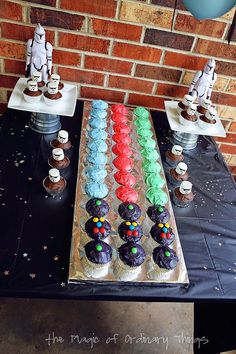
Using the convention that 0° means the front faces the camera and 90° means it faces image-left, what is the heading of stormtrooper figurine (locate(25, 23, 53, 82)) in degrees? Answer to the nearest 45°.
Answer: approximately 0°

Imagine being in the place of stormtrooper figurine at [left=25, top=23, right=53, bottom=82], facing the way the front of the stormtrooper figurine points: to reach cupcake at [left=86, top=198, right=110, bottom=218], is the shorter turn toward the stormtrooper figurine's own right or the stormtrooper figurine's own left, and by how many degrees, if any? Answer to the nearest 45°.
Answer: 0° — it already faces it

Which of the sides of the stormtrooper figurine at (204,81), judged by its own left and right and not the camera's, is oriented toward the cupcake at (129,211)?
front

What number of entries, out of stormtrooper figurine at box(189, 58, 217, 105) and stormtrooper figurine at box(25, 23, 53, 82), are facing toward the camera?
2

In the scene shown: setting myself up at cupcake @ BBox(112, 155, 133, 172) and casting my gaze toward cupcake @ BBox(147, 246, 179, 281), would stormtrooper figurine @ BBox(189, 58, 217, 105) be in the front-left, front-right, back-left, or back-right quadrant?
back-left

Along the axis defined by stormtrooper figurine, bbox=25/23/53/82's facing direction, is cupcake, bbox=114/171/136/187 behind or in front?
in front

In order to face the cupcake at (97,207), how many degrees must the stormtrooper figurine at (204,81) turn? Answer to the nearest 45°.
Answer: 0° — it already faces it

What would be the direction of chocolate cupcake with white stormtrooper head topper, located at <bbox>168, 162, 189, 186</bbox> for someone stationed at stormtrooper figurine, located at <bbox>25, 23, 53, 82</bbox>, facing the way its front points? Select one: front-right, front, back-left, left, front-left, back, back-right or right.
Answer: front-left
